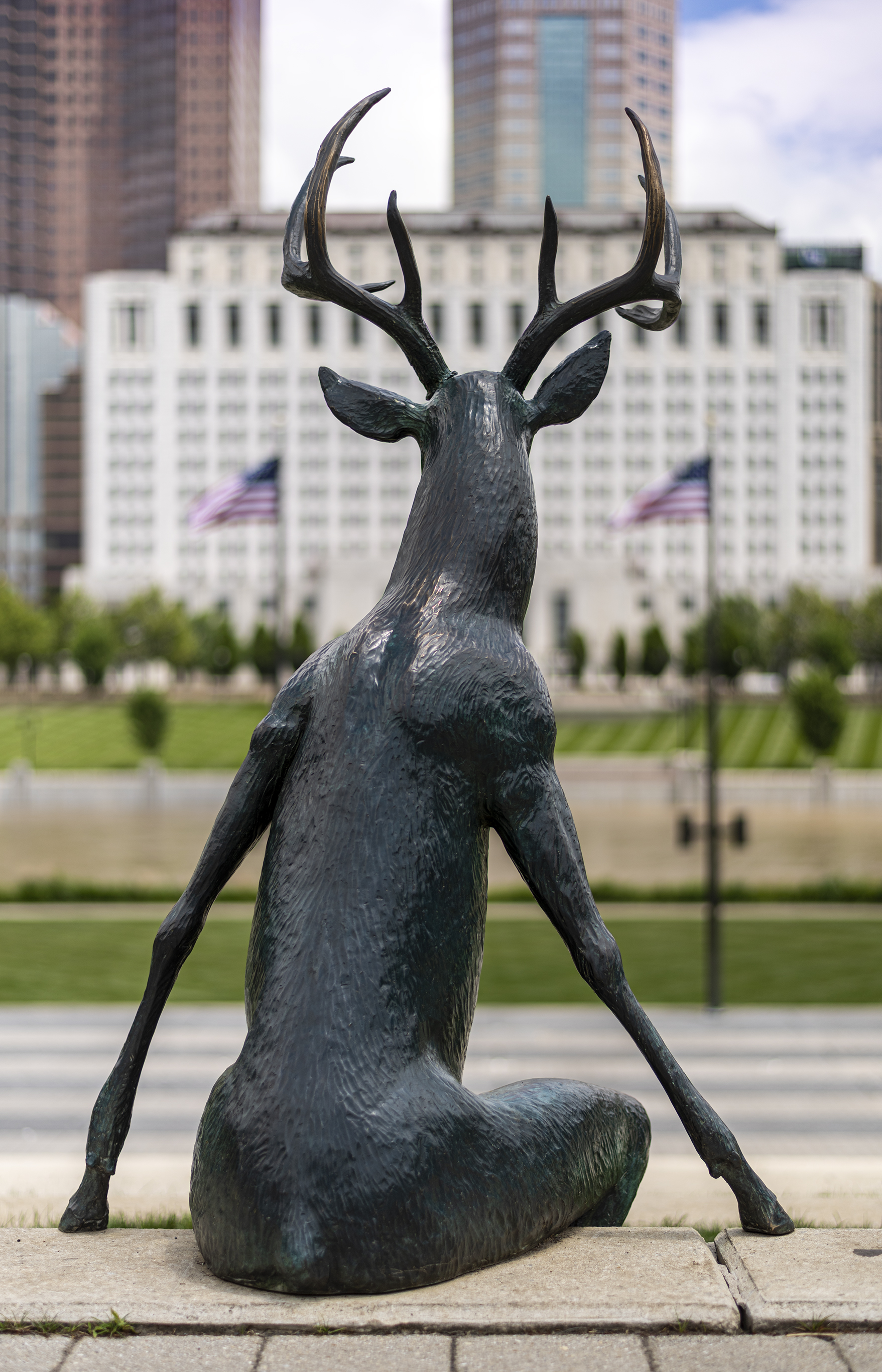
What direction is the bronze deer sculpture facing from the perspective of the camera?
away from the camera

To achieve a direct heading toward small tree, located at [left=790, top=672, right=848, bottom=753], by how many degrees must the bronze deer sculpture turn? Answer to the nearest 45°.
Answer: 0° — it already faces it

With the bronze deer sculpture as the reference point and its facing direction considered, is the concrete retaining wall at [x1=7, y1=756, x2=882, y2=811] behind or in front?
in front

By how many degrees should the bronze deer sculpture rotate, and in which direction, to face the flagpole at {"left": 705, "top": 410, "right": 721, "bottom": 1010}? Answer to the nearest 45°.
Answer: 0° — it already faces it

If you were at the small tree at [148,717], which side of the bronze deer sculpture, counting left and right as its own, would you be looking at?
front

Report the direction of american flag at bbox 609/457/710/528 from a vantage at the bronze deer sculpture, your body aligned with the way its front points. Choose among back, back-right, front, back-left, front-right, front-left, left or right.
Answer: front

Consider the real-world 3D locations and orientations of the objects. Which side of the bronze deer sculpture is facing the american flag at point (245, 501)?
front
